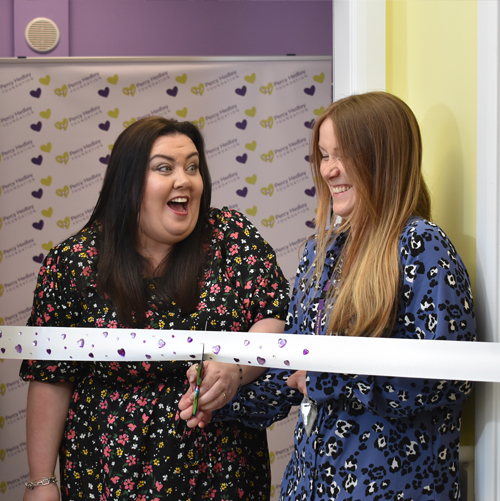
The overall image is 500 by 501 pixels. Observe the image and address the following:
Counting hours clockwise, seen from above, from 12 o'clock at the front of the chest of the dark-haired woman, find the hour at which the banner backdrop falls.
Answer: The banner backdrop is roughly at 6 o'clock from the dark-haired woman.

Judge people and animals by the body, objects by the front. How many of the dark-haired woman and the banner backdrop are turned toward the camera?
2

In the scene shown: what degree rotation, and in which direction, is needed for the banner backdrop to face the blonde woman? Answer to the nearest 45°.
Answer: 0° — it already faces them

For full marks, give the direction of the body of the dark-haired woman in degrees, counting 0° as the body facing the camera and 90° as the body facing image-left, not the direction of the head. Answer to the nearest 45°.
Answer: approximately 0°

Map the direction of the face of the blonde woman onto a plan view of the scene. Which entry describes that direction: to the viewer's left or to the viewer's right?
to the viewer's left

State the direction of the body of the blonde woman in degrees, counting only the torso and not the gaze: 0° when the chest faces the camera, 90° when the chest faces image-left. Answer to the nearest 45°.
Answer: approximately 45°

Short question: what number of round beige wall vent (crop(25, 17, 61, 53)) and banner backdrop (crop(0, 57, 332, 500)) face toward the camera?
2

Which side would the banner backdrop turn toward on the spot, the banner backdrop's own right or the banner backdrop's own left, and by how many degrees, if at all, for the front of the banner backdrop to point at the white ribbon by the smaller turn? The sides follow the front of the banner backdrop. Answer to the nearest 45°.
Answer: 0° — it already faces it
